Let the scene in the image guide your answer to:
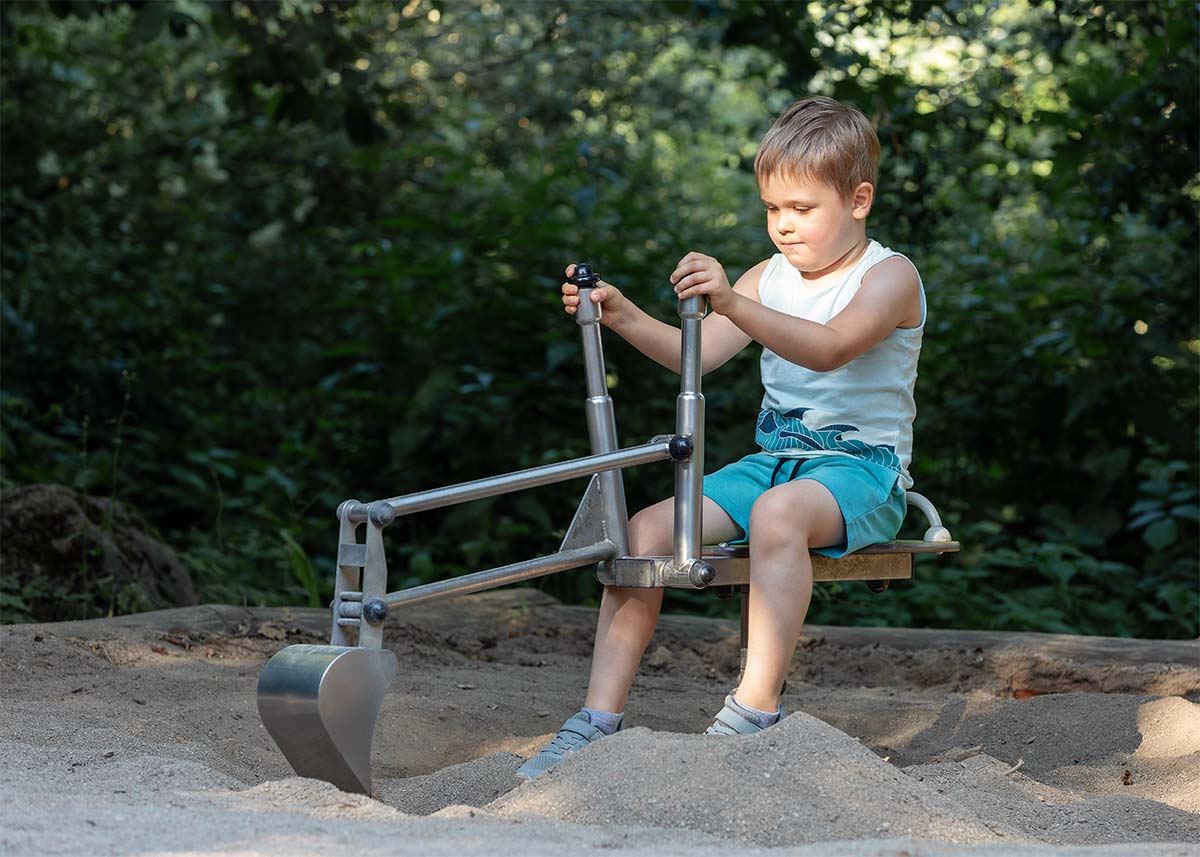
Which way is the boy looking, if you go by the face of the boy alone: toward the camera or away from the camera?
toward the camera

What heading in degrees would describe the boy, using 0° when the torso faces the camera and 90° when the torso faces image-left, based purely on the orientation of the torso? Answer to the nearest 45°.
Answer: approximately 45°

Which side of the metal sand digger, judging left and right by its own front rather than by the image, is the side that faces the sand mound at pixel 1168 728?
back

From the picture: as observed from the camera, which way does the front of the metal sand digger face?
facing the viewer and to the left of the viewer
